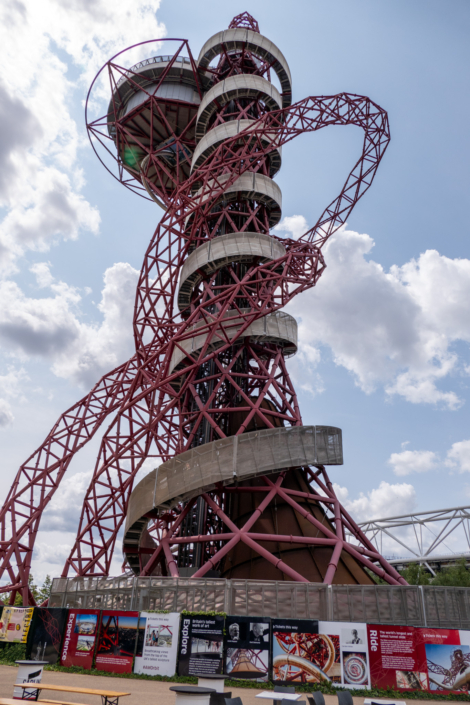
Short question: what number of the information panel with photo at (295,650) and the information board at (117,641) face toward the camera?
2

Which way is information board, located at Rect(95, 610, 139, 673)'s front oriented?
toward the camera

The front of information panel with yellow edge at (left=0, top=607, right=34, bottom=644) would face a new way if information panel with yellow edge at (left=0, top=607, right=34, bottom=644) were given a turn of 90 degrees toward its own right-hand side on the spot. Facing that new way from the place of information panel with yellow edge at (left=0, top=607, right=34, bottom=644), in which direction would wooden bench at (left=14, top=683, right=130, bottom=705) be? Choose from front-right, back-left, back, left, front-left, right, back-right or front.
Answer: left

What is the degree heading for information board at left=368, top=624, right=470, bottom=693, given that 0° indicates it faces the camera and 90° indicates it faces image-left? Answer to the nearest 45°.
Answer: approximately 0°

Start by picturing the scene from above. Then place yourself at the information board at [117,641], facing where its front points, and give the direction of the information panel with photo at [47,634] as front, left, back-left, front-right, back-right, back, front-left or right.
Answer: back-right

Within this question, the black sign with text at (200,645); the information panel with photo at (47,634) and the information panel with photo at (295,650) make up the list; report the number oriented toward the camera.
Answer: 3

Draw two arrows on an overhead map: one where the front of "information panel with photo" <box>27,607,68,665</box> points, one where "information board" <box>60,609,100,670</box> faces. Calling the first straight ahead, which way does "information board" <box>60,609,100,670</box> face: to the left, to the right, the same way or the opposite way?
the same way

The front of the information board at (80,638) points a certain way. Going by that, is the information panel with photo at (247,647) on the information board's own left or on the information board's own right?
on the information board's own left

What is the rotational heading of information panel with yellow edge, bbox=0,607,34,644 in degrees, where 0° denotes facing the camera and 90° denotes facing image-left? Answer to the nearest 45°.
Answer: approximately 0°

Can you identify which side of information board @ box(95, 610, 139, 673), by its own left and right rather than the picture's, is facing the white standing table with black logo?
front

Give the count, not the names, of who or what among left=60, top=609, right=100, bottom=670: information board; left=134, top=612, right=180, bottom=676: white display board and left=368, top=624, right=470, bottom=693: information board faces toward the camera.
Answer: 3

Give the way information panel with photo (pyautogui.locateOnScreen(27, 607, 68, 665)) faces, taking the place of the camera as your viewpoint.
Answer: facing the viewer

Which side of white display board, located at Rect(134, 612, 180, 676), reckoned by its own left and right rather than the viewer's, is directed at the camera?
front

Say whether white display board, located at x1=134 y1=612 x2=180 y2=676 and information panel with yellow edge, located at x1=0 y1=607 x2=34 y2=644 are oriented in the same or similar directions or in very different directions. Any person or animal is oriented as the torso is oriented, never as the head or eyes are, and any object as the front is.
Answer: same or similar directions

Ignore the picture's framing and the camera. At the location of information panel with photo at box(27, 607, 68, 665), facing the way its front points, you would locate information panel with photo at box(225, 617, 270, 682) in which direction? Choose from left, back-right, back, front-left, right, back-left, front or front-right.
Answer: front-left

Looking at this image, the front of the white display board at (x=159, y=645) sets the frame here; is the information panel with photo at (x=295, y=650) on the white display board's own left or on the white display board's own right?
on the white display board's own left

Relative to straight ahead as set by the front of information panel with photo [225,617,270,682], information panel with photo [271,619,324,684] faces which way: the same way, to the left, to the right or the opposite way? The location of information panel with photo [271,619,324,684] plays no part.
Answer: the same way

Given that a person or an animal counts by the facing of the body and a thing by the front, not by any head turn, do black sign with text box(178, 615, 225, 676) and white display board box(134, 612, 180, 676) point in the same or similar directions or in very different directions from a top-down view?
same or similar directions
